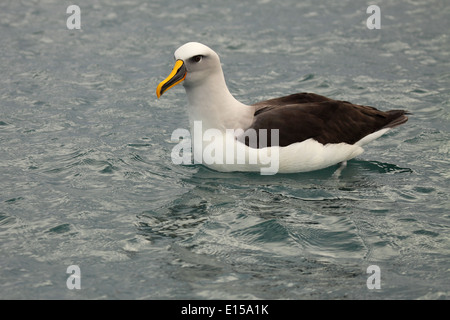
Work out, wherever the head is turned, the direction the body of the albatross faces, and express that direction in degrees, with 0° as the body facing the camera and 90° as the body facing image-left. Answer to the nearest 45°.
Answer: approximately 90°
